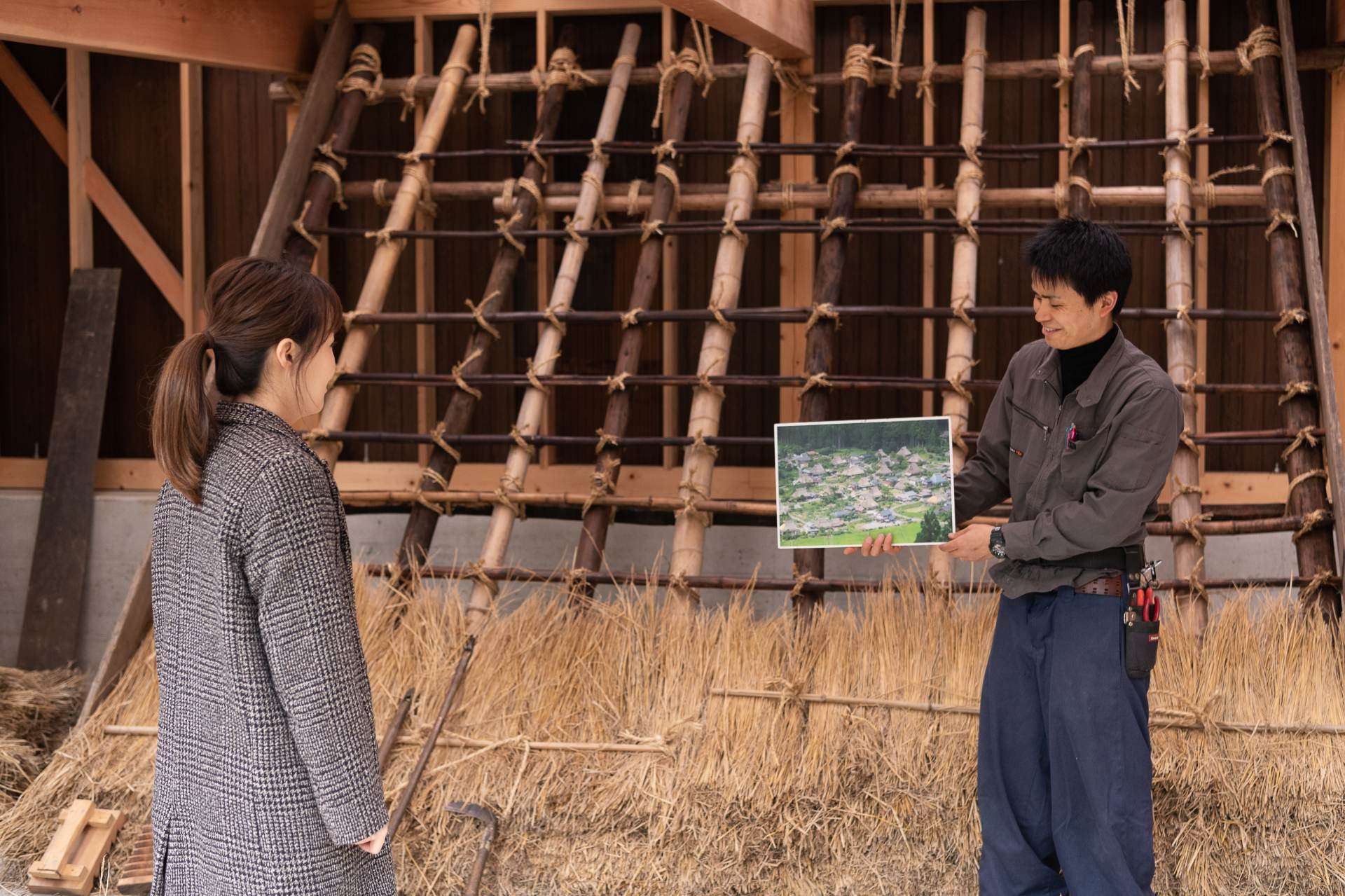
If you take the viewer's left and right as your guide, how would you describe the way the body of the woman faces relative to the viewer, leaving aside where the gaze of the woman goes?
facing away from the viewer and to the right of the viewer

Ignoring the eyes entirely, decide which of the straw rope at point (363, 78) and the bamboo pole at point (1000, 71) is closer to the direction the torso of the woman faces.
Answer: the bamboo pole

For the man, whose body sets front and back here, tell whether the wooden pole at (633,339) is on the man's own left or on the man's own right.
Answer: on the man's own right

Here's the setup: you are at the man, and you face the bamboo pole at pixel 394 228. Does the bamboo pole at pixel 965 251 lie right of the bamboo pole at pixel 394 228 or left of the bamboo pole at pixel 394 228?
right

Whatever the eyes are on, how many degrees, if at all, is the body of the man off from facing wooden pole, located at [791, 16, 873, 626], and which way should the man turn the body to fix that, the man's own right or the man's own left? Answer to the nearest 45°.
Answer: approximately 90° to the man's own right

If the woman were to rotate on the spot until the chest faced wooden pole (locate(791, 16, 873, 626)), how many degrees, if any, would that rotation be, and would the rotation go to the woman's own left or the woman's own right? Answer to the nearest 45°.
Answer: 0° — they already face it

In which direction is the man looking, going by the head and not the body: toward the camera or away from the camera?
toward the camera

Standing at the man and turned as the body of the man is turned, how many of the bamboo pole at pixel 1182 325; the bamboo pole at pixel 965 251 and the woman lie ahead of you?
1

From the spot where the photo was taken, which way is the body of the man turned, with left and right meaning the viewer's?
facing the viewer and to the left of the viewer

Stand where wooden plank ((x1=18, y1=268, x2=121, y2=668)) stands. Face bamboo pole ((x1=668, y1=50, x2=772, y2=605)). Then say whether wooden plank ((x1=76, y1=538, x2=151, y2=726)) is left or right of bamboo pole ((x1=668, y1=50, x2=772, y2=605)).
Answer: right

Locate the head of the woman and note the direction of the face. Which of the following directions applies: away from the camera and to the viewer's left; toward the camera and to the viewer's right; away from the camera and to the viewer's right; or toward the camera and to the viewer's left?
away from the camera and to the viewer's right
